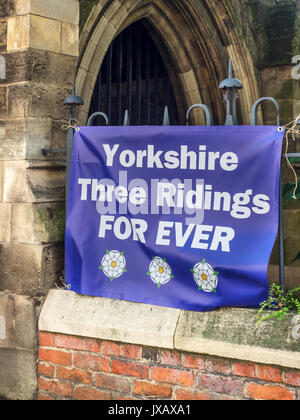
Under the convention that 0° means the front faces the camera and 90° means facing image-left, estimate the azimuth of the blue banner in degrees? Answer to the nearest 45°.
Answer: approximately 0°

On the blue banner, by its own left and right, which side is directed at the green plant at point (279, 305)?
left
